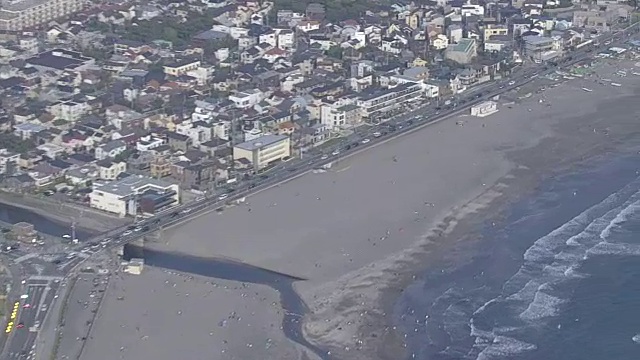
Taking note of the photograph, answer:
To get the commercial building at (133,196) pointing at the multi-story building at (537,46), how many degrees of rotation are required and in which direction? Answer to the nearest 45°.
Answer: approximately 90° to its left

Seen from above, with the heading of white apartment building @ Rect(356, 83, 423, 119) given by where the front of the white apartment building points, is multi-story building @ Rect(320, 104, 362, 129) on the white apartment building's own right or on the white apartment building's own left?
on the white apartment building's own right

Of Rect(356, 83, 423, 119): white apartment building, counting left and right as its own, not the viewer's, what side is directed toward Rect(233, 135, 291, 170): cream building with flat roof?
right

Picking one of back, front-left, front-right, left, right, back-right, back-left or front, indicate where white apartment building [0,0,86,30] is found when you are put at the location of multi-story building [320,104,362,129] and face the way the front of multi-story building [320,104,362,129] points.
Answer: back

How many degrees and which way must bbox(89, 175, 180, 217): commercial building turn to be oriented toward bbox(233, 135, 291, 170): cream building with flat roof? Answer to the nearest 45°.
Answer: approximately 90° to its left

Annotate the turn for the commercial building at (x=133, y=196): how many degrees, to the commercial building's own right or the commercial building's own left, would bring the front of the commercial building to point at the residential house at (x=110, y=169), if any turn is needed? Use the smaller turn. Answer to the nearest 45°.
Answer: approximately 135° to the commercial building's own left

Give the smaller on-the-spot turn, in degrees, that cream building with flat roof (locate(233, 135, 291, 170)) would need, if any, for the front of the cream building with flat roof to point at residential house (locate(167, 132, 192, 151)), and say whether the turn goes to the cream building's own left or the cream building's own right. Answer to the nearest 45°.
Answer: approximately 180°

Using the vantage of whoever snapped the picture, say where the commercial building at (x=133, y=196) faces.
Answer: facing the viewer and to the right of the viewer

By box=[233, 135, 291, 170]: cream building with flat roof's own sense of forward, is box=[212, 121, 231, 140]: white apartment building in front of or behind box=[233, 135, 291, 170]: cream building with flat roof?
behind

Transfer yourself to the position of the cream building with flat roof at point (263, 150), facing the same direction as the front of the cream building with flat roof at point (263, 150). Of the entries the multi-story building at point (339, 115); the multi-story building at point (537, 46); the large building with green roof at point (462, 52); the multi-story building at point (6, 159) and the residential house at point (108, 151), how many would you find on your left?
3

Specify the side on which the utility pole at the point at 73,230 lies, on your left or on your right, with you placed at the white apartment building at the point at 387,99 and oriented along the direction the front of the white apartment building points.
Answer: on your right

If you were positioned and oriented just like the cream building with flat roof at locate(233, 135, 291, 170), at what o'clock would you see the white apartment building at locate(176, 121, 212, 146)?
The white apartment building is roughly at 6 o'clock from the cream building with flat roof.

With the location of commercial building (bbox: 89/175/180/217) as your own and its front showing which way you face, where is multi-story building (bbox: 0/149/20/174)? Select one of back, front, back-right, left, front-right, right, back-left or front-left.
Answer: back

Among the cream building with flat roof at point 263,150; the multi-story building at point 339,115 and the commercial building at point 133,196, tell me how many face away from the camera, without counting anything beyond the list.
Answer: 0

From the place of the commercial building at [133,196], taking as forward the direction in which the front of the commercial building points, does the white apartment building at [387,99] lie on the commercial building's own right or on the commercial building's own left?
on the commercial building's own left
